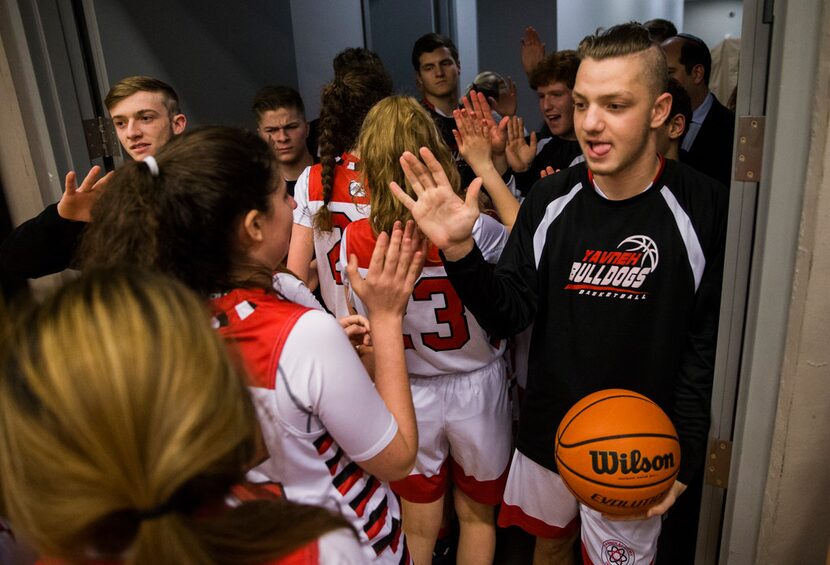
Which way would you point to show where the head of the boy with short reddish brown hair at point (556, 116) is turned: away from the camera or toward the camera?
toward the camera

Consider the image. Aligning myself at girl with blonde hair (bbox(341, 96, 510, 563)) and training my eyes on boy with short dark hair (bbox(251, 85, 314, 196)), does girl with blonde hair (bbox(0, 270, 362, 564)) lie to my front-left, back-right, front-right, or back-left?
back-left

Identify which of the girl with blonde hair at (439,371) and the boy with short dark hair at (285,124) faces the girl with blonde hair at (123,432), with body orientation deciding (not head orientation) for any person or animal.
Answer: the boy with short dark hair

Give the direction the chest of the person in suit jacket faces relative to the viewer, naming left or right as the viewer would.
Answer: facing to the left of the viewer

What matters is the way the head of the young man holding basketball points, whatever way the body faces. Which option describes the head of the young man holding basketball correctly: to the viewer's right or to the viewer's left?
to the viewer's left

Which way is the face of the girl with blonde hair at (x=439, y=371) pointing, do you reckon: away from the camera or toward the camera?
away from the camera

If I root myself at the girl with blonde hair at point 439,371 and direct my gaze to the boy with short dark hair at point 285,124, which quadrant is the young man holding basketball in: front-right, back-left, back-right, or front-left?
back-right

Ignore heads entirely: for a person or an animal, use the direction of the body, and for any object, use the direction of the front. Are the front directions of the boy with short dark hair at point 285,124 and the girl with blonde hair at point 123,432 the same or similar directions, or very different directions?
very different directions

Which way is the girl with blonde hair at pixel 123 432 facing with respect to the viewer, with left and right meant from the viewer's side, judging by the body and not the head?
facing away from the viewer

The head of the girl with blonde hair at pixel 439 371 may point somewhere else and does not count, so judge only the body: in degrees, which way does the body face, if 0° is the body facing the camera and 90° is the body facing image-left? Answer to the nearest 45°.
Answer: approximately 180°

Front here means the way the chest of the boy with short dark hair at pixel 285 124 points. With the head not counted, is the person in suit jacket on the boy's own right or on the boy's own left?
on the boy's own left

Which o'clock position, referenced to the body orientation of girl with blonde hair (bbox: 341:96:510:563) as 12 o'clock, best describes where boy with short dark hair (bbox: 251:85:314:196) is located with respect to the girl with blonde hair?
The boy with short dark hair is roughly at 11 o'clock from the girl with blonde hair.

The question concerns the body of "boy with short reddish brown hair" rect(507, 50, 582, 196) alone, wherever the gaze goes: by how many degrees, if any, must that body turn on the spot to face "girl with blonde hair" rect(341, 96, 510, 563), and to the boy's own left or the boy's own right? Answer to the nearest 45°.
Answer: approximately 45° to the boy's own left

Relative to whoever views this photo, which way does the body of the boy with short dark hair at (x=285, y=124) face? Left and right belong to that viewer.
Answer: facing the viewer

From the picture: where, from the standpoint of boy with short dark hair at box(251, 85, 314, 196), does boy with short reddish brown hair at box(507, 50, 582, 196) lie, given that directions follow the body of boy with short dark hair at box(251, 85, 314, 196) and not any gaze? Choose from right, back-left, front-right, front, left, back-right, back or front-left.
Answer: left

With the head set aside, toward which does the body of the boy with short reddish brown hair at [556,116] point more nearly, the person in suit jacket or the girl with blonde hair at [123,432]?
the girl with blonde hair
